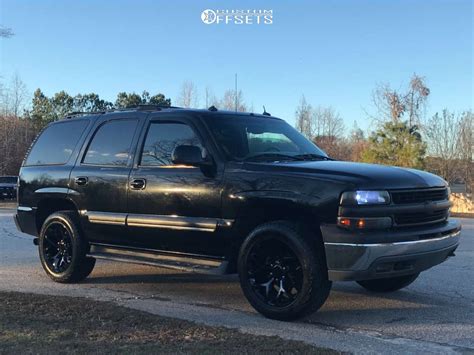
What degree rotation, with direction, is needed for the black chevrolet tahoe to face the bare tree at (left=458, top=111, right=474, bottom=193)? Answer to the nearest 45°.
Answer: approximately 90° to its left

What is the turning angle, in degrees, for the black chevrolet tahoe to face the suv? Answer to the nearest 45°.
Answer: approximately 180°

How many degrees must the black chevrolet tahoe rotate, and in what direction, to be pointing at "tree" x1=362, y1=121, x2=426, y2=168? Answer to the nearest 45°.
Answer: approximately 135° to its left

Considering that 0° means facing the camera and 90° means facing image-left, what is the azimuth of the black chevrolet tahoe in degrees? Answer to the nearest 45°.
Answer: approximately 315°
